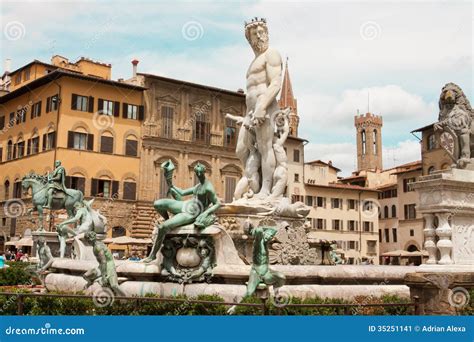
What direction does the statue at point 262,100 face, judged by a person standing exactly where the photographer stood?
facing the viewer and to the left of the viewer

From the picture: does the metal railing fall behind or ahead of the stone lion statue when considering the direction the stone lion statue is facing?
ahead

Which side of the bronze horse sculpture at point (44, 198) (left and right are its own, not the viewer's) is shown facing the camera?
left

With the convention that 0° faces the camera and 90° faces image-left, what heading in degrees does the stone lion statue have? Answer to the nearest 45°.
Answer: approximately 45°

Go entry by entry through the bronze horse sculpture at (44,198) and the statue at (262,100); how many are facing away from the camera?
0

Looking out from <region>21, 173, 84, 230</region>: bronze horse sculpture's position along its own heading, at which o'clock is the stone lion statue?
The stone lion statue is roughly at 8 o'clock from the bronze horse sculpture.

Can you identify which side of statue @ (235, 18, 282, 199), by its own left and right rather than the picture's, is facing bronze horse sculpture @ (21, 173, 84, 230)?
right

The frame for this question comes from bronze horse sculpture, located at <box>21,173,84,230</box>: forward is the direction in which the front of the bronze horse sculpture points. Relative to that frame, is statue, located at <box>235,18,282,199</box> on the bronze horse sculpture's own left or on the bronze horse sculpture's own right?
on the bronze horse sculpture's own left

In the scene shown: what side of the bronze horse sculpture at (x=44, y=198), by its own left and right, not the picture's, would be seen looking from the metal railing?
left

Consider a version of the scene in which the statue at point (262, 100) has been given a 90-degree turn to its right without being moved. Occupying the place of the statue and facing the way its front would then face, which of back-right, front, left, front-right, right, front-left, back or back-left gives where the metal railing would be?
back-left
